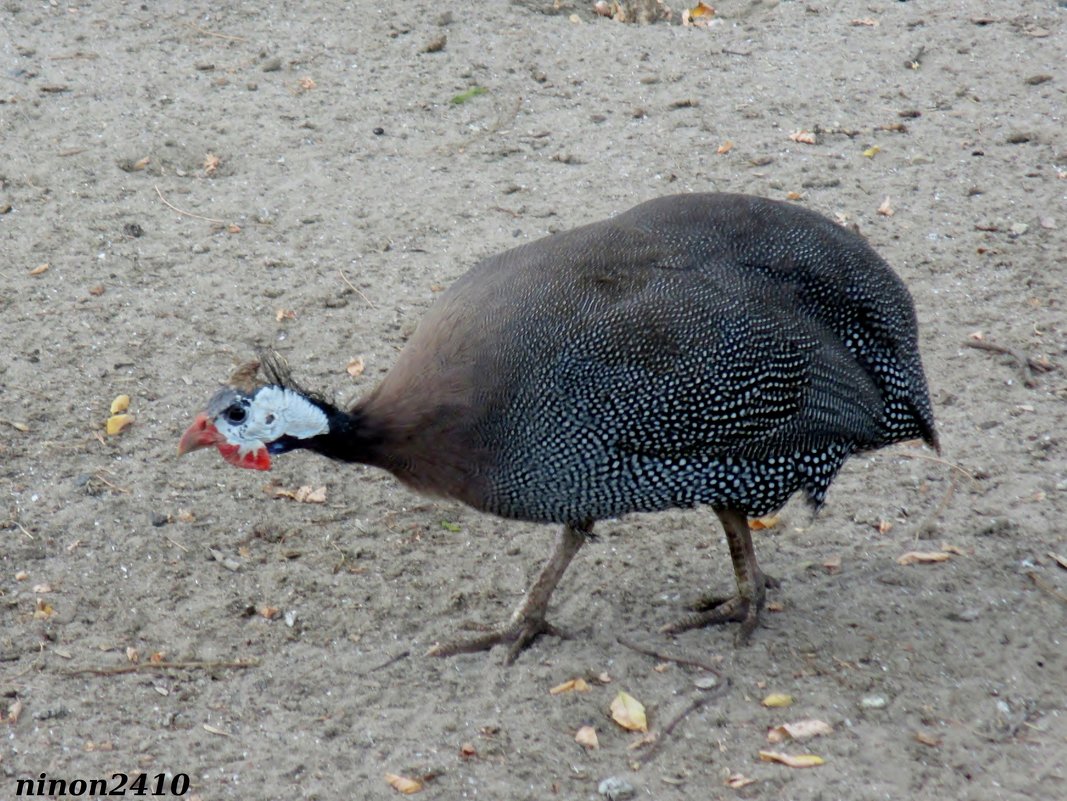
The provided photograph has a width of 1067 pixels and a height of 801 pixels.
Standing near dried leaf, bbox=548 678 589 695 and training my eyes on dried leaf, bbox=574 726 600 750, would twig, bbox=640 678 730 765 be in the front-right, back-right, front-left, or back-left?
front-left

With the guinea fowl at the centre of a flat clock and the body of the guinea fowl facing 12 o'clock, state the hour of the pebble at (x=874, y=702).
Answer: The pebble is roughly at 7 o'clock from the guinea fowl.

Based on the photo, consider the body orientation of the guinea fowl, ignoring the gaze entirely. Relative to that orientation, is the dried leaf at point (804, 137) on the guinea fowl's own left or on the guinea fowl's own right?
on the guinea fowl's own right

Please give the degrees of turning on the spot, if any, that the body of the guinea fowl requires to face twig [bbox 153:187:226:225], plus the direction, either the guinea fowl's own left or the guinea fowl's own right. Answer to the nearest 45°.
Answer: approximately 45° to the guinea fowl's own right

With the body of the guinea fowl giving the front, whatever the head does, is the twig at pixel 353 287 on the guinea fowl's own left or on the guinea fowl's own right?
on the guinea fowl's own right

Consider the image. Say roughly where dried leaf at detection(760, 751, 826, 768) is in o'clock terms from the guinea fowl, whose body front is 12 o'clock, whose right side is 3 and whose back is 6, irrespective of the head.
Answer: The dried leaf is roughly at 8 o'clock from the guinea fowl.

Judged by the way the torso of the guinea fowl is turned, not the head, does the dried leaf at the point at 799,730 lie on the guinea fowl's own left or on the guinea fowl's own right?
on the guinea fowl's own left

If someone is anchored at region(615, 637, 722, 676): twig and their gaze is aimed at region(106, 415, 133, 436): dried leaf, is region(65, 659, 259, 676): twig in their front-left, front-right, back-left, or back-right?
front-left

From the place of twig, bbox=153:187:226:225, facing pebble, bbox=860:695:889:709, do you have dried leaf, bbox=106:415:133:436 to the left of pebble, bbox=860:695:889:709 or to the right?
right

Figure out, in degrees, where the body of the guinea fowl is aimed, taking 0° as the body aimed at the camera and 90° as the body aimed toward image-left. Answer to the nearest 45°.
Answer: approximately 90°

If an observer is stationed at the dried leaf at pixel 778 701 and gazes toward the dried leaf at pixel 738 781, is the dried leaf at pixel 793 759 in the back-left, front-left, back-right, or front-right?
front-left

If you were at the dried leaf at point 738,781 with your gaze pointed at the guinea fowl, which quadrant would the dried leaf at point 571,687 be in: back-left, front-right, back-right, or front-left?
front-left

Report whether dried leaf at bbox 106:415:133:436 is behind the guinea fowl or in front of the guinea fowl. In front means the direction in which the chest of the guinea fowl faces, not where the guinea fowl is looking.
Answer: in front

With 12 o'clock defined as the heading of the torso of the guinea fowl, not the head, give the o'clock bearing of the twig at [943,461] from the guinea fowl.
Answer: The twig is roughly at 5 o'clock from the guinea fowl.

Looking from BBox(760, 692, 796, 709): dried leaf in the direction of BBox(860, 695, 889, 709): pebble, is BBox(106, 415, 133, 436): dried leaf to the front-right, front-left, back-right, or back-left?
back-left
